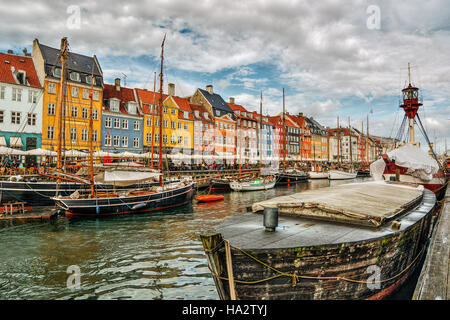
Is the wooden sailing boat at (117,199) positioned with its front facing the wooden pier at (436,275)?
no

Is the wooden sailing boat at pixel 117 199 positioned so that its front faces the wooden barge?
no

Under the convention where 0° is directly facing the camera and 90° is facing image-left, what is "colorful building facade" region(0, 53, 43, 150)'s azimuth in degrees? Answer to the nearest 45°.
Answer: approximately 315°

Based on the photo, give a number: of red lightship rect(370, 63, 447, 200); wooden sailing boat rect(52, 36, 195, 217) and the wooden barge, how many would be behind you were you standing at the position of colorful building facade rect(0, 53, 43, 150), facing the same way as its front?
0

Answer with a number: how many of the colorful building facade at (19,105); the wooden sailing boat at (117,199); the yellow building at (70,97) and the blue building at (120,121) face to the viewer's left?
0

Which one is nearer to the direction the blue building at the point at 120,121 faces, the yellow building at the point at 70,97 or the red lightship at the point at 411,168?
the red lightship

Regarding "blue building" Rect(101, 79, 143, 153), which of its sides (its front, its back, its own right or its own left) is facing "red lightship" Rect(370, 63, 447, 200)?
front

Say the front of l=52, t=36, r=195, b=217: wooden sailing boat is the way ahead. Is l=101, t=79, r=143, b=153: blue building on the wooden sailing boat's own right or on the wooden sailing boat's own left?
on the wooden sailing boat's own left

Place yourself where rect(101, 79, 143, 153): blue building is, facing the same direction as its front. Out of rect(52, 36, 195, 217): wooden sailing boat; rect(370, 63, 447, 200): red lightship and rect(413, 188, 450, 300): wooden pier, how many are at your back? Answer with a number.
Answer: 0

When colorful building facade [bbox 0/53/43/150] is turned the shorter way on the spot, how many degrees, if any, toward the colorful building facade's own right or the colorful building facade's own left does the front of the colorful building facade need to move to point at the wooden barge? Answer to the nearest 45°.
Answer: approximately 45° to the colorful building facade's own right

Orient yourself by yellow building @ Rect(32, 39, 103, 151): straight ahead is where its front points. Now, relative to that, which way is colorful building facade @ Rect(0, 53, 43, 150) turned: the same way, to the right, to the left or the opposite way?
the same way

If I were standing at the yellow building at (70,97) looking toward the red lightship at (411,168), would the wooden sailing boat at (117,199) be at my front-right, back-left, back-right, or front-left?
front-right

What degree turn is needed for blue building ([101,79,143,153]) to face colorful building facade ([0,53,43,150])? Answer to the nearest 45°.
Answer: approximately 90° to its right
